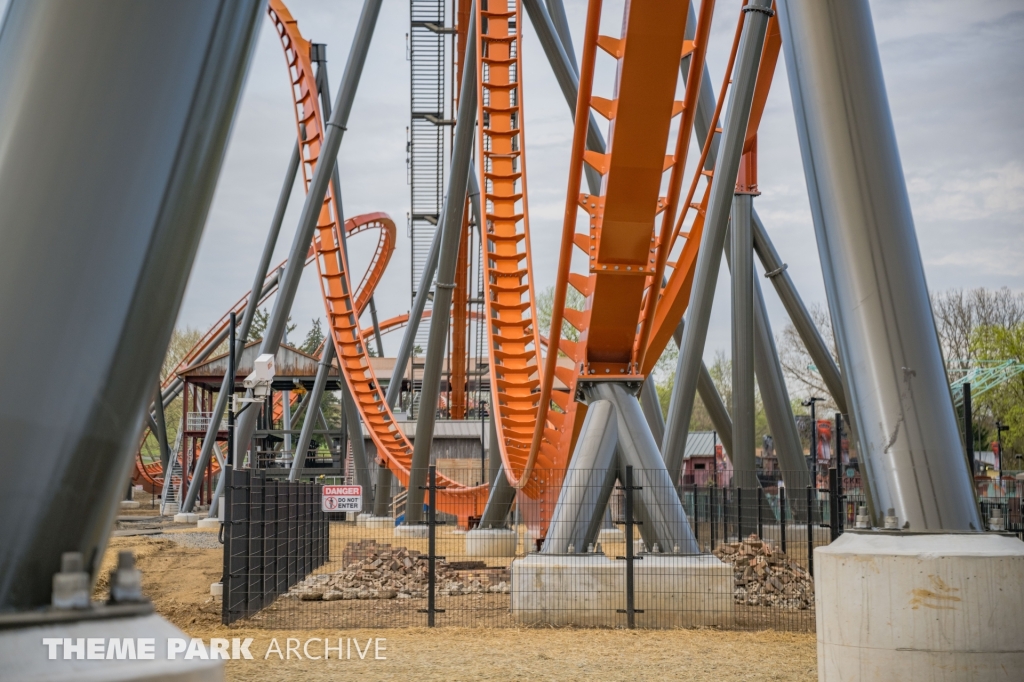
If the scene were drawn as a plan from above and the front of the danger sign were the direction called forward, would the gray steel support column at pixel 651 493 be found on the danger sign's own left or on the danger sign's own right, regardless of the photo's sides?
on the danger sign's own left

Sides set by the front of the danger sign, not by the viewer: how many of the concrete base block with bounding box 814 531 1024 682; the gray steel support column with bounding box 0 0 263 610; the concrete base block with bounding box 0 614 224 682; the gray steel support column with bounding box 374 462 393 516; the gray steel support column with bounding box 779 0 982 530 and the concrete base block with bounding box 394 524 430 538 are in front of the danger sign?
4

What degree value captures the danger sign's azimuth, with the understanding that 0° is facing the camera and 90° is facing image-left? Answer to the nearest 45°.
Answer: approximately 0°

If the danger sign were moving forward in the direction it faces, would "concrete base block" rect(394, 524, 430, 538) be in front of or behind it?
behind

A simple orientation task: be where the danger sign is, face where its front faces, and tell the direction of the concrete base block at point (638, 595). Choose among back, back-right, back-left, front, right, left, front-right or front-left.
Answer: front-left

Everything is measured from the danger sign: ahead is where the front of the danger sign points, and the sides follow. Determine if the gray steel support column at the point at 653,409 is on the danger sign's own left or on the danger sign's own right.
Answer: on the danger sign's own left

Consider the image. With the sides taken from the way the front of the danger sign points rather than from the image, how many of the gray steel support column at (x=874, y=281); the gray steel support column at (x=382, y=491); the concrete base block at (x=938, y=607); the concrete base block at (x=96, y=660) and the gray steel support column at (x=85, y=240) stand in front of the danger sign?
4

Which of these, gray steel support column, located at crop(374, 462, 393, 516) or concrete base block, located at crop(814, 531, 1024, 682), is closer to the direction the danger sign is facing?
the concrete base block

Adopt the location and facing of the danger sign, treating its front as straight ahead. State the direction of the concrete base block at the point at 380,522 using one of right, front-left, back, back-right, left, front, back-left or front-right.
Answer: back

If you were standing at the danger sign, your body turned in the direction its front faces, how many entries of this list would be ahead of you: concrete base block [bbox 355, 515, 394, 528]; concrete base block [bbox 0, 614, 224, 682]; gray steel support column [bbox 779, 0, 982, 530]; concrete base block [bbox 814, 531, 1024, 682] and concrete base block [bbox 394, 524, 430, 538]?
3

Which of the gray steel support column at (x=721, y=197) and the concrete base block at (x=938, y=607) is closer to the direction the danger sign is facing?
the concrete base block

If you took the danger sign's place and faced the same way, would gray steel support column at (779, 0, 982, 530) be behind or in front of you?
in front

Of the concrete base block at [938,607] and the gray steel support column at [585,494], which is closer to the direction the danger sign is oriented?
the concrete base block

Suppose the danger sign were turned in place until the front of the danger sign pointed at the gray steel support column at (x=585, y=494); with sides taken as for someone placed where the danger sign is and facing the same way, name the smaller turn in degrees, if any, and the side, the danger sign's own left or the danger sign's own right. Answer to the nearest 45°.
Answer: approximately 45° to the danger sign's own left
